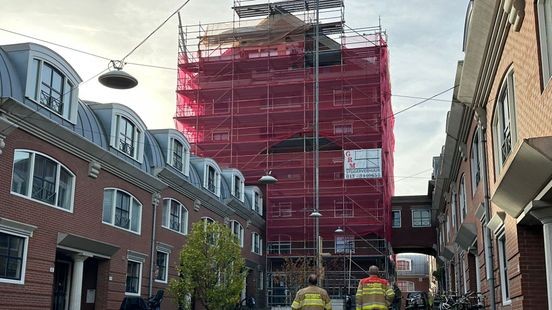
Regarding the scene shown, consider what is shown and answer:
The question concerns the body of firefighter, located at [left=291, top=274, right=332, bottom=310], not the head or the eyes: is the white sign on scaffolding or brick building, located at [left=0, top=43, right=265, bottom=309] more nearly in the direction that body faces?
the white sign on scaffolding

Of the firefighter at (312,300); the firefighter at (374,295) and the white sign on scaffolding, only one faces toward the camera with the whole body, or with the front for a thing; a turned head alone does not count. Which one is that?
the white sign on scaffolding

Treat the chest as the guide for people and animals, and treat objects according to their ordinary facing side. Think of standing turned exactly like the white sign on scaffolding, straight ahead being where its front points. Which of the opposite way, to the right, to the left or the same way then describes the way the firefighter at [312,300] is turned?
the opposite way

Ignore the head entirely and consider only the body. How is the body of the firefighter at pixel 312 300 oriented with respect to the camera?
away from the camera

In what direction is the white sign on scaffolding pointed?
toward the camera

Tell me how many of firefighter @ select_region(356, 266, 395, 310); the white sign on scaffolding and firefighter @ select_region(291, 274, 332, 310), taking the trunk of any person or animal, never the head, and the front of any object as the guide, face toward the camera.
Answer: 1

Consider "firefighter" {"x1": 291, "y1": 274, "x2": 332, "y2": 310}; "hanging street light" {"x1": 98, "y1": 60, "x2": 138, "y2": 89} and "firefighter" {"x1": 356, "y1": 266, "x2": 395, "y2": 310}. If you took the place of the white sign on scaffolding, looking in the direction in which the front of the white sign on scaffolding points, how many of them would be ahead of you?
3

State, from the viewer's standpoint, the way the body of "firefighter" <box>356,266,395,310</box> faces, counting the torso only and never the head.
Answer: away from the camera

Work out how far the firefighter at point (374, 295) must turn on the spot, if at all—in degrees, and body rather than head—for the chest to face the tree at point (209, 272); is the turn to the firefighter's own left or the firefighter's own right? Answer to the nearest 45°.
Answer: approximately 45° to the firefighter's own left

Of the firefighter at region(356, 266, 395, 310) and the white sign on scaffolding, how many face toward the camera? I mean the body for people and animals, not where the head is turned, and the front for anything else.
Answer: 1

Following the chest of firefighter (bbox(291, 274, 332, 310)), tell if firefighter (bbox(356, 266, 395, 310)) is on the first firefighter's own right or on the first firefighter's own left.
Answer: on the first firefighter's own right

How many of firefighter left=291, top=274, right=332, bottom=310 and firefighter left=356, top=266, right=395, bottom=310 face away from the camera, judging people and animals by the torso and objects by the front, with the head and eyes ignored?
2

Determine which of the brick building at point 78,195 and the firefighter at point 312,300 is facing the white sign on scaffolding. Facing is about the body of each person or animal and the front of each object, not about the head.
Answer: the firefighter

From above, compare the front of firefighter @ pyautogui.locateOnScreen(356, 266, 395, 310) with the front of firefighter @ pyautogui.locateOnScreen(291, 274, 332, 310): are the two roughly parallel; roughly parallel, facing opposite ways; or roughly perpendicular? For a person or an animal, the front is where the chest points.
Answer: roughly parallel

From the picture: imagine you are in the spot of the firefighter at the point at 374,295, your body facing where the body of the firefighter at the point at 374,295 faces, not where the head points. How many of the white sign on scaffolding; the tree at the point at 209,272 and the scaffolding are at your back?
0

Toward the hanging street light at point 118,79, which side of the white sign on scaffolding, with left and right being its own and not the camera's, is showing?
front

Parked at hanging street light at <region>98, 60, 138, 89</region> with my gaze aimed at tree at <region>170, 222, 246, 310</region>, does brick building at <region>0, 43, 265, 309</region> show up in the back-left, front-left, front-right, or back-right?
front-left

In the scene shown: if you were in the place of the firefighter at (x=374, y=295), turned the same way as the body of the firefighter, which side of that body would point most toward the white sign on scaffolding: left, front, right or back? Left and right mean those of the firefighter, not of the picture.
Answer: front

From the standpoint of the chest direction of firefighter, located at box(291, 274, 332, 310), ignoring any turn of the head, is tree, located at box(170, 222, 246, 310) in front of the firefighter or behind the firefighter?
in front
